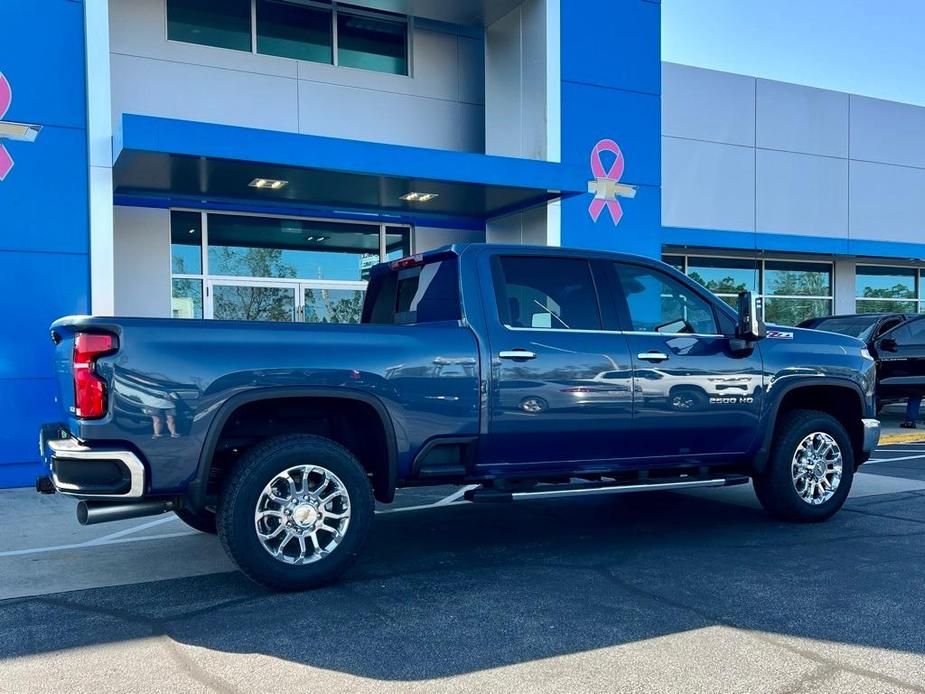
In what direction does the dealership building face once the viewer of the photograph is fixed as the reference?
facing the viewer and to the right of the viewer

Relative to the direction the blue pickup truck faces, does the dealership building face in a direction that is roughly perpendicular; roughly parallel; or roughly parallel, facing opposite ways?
roughly perpendicular

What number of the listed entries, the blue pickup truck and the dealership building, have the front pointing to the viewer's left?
0

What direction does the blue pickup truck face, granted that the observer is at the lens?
facing away from the viewer and to the right of the viewer

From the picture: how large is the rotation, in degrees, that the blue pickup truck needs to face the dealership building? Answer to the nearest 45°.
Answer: approximately 45° to its left

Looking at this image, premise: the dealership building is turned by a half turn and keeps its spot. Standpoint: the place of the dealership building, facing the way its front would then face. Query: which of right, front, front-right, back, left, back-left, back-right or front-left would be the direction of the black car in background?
back-right

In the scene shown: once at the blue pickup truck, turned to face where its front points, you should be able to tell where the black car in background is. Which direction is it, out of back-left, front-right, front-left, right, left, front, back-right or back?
front
